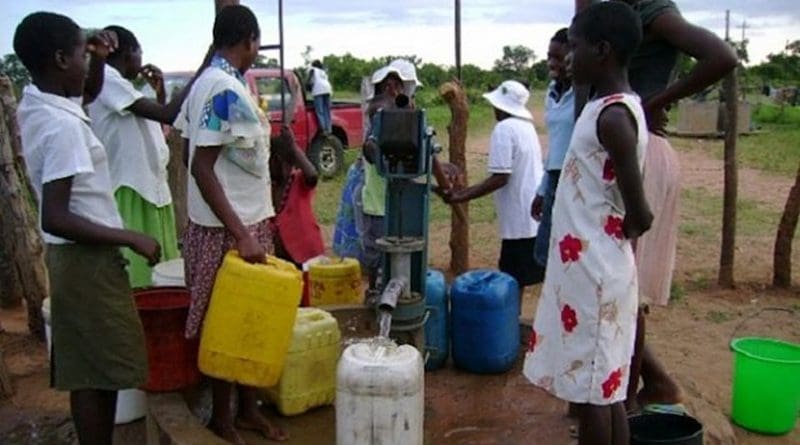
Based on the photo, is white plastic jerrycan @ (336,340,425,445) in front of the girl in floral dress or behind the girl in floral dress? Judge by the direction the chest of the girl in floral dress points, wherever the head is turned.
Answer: in front

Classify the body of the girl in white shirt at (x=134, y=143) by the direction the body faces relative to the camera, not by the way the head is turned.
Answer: to the viewer's right

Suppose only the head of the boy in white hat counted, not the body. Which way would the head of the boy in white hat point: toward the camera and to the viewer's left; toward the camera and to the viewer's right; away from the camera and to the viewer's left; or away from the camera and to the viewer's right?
away from the camera and to the viewer's left

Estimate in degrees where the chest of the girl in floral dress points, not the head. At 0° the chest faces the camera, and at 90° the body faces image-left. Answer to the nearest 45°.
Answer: approximately 90°

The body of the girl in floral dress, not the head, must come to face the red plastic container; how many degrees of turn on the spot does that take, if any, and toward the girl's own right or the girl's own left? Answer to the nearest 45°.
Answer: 0° — they already face it

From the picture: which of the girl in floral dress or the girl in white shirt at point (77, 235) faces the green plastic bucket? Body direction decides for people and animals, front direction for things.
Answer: the girl in white shirt

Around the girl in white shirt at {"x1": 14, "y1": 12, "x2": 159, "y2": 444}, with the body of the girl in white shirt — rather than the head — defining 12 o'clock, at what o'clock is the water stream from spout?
The water stream from spout is roughly at 12 o'clock from the girl in white shirt.

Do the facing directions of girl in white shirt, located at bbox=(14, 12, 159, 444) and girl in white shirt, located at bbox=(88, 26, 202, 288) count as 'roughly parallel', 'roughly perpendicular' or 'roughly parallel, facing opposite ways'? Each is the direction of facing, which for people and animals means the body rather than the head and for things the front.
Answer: roughly parallel

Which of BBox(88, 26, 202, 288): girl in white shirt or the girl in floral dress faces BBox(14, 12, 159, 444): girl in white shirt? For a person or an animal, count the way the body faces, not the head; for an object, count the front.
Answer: the girl in floral dress

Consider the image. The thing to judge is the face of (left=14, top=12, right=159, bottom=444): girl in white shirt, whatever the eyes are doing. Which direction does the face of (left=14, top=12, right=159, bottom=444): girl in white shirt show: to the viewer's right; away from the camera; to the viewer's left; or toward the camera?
to the viewer's right

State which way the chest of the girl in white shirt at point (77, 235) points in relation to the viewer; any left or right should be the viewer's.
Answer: facing to the right of the viewer

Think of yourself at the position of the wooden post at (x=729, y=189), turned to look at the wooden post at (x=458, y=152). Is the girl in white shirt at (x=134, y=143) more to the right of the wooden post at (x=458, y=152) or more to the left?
left

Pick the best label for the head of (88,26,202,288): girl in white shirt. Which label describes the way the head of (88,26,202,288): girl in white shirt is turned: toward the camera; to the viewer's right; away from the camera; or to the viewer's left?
to the viewer's right
